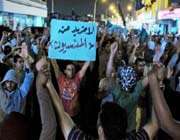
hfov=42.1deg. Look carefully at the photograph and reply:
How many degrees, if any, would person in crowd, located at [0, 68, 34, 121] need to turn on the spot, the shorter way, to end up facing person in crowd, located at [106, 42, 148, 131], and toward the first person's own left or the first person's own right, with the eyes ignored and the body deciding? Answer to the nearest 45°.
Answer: approximately 45° to the first person's own left

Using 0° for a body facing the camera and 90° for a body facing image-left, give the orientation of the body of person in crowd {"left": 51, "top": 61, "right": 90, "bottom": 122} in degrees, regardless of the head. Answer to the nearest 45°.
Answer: approximately 0°

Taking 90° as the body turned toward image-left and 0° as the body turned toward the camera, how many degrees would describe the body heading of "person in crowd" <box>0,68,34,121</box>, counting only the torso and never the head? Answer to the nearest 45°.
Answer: approximately 0°

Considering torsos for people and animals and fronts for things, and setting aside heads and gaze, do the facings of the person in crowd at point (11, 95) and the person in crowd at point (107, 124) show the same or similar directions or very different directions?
very different directions
